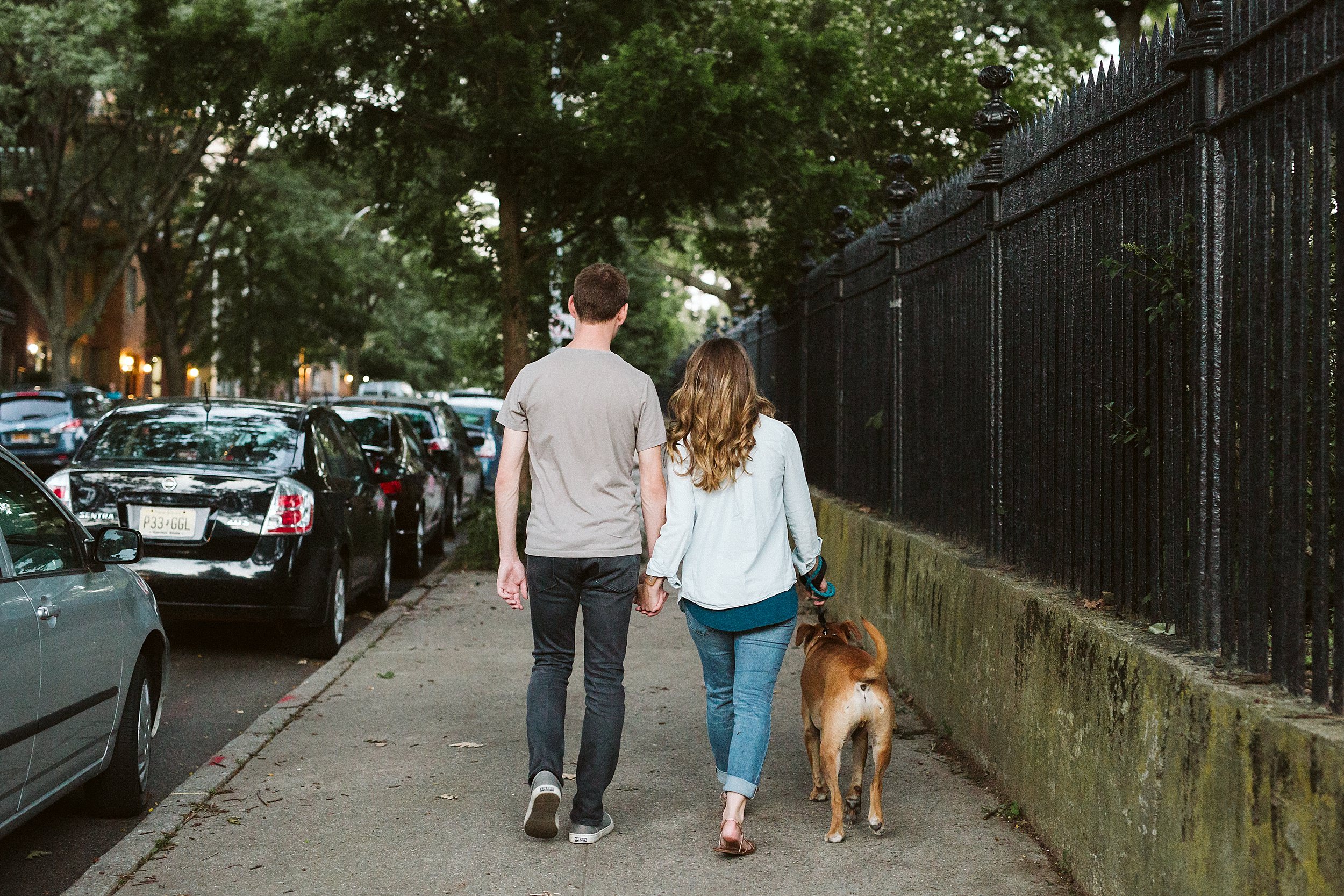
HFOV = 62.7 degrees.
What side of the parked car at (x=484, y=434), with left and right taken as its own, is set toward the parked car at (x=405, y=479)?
back

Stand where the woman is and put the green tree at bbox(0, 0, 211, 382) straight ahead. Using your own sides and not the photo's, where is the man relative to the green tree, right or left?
left

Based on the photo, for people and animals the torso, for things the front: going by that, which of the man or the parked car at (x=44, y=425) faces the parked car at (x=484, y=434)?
the man

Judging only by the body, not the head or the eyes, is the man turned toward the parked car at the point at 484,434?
yes

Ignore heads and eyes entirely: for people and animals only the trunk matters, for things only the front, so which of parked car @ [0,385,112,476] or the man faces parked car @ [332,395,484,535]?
the man

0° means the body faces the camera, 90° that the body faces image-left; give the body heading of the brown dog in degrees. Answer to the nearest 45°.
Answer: approximately 180°

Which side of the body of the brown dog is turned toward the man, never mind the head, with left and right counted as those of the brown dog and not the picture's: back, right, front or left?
left

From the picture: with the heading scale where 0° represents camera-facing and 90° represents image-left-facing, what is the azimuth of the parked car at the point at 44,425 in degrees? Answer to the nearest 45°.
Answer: approximately 180°

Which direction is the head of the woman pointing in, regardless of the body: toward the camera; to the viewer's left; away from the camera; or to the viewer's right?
away from the camera

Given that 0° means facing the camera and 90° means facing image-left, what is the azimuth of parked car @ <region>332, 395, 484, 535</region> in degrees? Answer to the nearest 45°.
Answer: approximately 180°

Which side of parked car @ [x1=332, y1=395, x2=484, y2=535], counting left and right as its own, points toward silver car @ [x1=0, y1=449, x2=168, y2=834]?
back

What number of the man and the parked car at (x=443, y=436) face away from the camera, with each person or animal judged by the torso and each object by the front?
2

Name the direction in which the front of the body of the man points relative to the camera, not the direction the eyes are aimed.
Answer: away from the camera

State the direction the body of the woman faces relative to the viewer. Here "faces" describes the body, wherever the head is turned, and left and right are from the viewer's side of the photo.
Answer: facing away from the viewer
